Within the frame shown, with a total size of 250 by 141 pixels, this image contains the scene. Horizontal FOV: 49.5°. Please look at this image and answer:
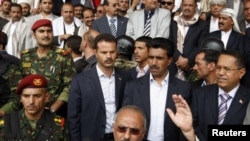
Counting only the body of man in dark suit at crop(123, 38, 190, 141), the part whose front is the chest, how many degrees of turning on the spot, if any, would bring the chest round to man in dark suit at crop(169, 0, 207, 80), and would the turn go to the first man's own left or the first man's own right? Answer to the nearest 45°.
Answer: approximately 180°

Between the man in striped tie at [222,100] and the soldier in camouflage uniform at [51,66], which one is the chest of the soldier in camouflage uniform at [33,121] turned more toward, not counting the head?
the man in striped tie

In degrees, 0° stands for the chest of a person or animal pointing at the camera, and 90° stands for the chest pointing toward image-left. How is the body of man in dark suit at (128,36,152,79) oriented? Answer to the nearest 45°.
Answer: approximately 45°

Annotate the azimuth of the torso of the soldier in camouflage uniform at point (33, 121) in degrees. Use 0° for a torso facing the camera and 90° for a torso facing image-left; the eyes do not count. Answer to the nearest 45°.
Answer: approximately 0°

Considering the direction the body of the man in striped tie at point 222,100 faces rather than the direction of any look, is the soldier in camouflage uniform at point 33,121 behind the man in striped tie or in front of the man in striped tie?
in front

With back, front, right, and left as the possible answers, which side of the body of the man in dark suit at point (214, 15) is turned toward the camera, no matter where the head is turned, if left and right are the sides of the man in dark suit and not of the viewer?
front

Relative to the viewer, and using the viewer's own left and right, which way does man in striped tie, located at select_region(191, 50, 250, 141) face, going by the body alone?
facing the viewer and to the left of the viewer
